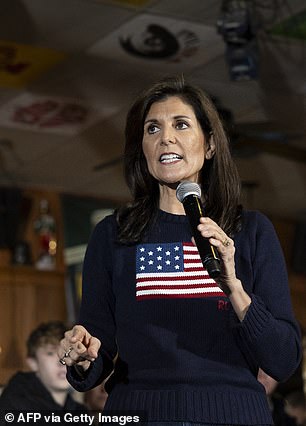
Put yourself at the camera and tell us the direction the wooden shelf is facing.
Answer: facing the viewer
